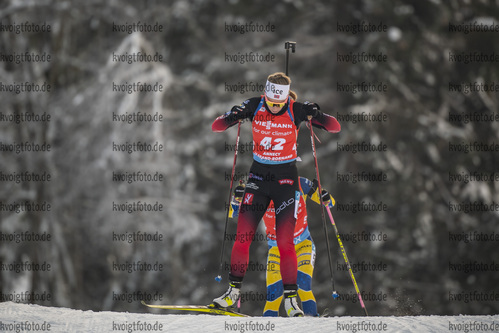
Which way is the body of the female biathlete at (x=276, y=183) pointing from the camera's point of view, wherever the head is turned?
toward the camera

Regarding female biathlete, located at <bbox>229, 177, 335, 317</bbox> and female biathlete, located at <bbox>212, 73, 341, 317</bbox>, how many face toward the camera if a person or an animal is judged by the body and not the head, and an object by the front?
2

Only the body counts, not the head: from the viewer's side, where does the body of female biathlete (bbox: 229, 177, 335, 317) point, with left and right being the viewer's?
facing the viewer

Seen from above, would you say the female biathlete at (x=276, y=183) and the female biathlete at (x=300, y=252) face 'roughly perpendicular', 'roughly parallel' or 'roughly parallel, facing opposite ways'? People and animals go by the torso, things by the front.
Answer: roughly parallel
